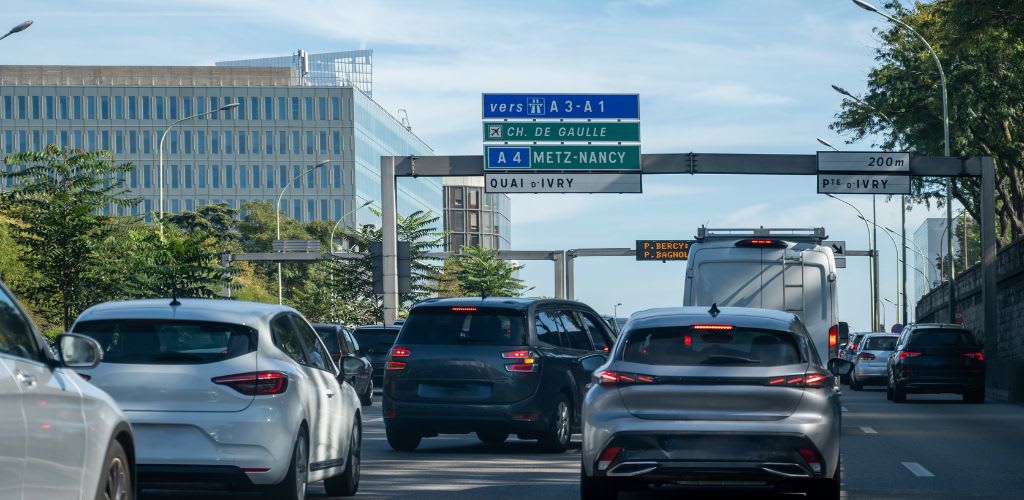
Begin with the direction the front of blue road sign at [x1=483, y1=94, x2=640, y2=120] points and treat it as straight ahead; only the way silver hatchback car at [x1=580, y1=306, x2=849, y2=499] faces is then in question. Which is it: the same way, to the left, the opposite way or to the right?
the opposite way

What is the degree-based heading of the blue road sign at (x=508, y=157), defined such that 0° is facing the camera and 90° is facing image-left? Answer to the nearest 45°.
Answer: approximately 0°

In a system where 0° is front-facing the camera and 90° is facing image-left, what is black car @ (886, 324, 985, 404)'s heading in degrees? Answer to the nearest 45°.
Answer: approximately 180°

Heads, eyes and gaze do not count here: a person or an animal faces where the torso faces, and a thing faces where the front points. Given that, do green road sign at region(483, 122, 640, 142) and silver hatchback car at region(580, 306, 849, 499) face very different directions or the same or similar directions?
very different directions

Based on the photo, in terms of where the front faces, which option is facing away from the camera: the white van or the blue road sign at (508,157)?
the white van

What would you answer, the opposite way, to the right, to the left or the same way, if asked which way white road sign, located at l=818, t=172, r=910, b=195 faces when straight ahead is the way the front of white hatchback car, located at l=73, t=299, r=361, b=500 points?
the opposite way
